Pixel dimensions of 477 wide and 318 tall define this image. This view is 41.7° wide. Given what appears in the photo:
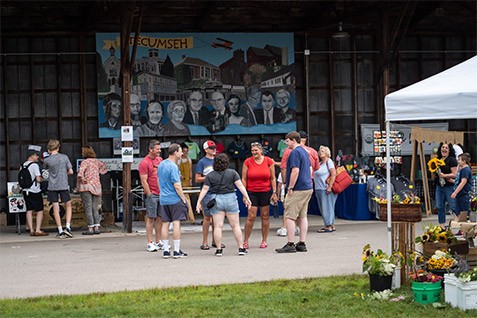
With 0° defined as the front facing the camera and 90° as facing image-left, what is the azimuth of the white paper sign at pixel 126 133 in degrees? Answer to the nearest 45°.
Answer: approximately 0°

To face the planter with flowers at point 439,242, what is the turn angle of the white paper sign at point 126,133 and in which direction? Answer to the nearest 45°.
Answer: approximately 45° to its left

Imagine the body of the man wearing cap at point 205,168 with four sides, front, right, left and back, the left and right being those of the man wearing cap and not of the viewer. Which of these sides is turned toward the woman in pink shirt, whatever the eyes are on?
back

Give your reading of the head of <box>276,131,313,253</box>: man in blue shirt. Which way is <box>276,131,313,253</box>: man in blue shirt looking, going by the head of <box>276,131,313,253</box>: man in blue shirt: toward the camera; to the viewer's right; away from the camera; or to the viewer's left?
to the viewer's left

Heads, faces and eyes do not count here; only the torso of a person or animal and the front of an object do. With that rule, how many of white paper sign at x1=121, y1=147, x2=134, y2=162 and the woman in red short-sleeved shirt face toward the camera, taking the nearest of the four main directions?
2

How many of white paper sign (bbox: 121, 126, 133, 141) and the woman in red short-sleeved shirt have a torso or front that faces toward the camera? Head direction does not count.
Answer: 2

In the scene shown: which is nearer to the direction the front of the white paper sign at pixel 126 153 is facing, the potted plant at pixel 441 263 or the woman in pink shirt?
the potted plant
